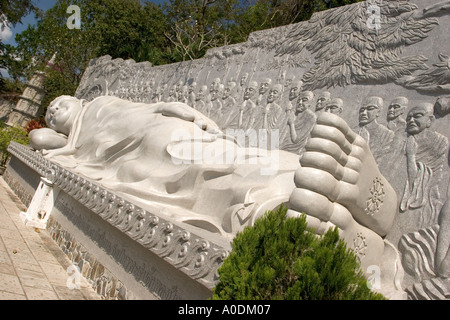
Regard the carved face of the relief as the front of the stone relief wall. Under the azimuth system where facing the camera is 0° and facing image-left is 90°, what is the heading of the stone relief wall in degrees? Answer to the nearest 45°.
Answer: approximately 45°

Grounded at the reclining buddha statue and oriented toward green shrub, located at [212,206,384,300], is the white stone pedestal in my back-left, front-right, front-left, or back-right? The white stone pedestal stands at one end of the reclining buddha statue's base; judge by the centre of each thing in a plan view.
back-right

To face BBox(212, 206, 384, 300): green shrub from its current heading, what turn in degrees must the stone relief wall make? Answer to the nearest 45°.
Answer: approximately 45° to its left

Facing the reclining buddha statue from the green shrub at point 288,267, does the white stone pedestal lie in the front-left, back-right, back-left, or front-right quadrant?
front-left

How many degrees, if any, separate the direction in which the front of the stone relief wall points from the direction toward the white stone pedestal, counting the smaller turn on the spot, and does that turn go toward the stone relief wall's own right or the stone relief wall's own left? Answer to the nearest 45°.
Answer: approximately 45° to the stone relief wall's own right
